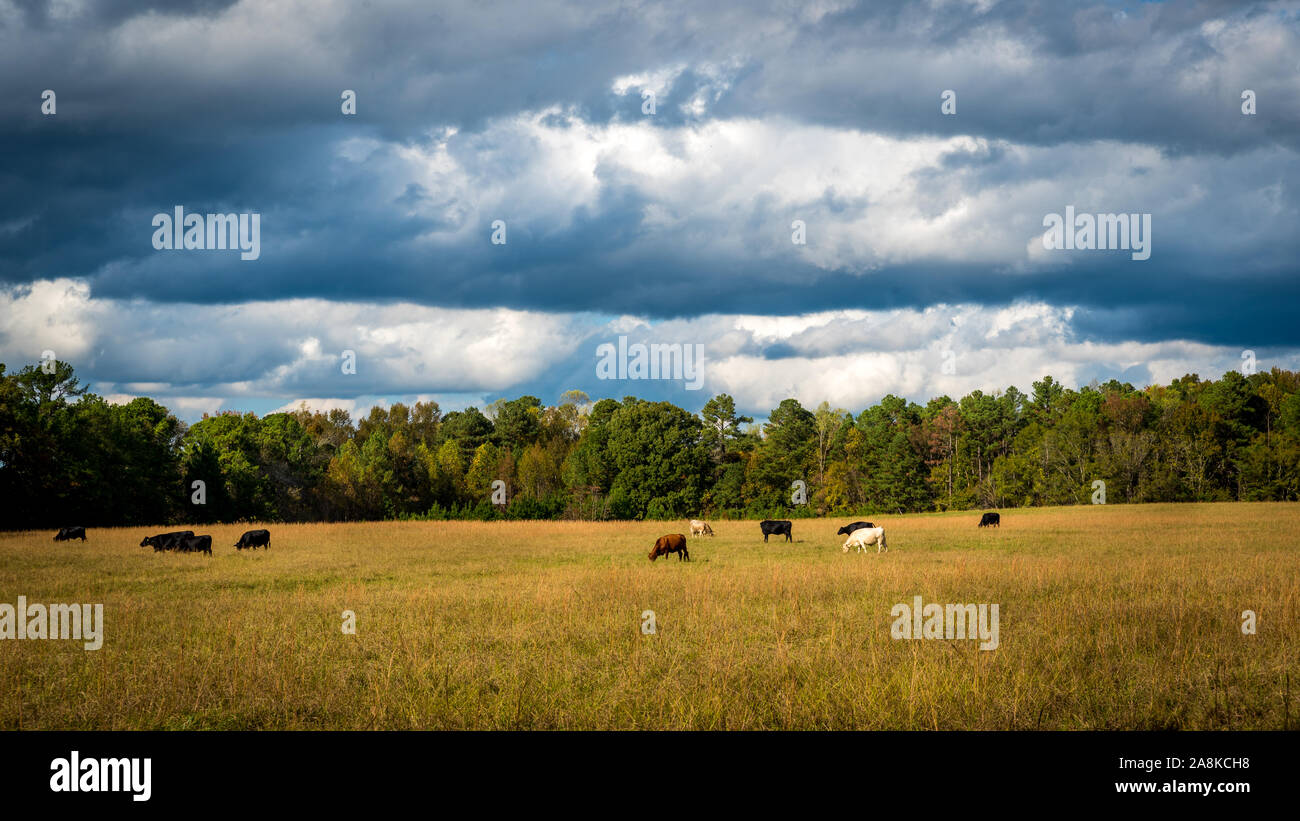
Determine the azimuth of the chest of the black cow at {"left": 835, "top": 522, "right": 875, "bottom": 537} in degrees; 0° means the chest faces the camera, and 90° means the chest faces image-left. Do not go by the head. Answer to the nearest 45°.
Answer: approximately 90°

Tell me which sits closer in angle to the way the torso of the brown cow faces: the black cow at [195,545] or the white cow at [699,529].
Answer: the black cow

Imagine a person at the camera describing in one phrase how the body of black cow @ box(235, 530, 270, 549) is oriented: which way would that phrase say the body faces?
to the viewer's left

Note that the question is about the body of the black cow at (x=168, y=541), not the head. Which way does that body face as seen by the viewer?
to the viewer's left

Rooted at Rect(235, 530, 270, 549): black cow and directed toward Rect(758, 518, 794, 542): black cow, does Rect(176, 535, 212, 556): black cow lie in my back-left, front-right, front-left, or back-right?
back-right

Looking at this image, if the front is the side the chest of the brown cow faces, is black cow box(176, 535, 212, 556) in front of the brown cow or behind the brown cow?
in front

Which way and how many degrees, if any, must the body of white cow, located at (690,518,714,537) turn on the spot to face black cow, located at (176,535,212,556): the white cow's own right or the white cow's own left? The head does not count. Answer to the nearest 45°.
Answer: approximately 135° to the white cow's own right
